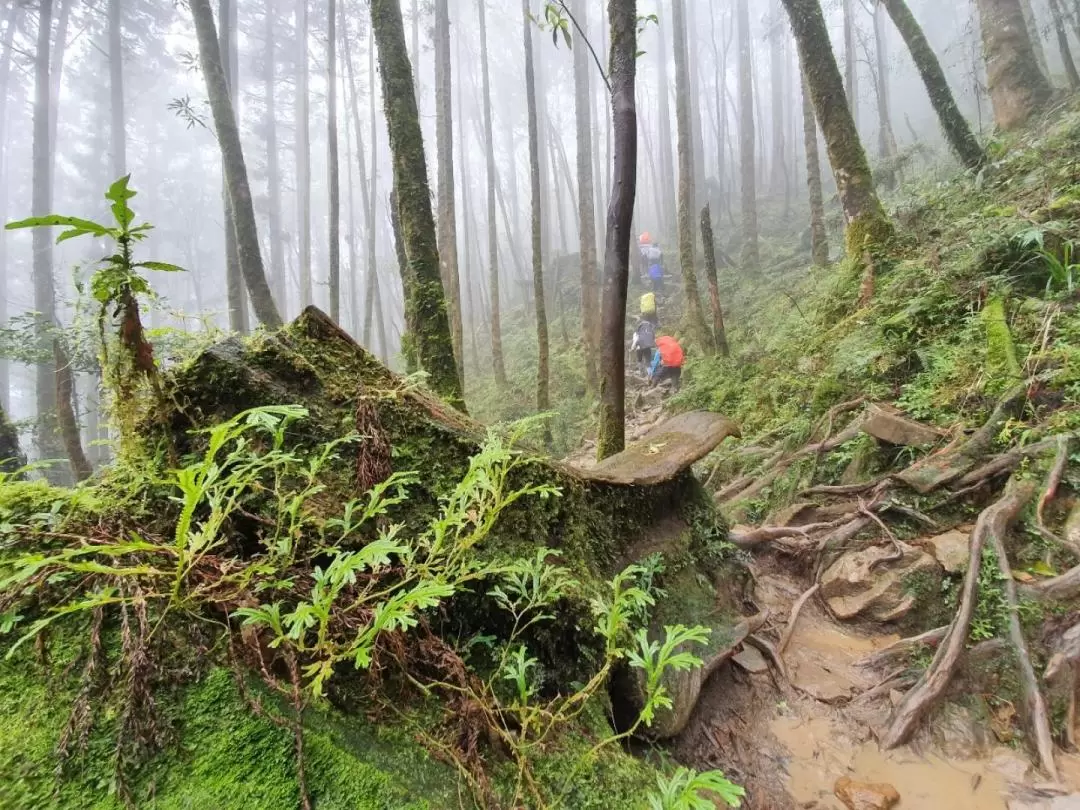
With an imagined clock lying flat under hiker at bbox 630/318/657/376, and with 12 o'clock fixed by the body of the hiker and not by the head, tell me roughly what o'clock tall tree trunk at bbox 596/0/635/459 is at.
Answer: The tall tree trunk is roughly at 6 o'clock from the hiker.

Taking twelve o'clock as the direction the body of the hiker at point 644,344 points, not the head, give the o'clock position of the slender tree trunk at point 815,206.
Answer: The slender tree trunk is roughly at 3 o'clock from the hiker.

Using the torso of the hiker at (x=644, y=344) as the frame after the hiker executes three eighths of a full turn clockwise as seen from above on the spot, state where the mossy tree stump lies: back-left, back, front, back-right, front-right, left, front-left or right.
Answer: front-right

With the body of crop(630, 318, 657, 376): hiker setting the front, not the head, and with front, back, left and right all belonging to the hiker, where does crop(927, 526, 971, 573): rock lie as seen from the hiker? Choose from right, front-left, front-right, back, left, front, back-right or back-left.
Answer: back

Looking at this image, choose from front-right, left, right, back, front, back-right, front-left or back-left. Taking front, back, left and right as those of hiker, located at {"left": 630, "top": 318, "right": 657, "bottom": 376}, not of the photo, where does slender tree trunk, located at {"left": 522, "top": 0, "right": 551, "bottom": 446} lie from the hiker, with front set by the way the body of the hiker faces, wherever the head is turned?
back-left

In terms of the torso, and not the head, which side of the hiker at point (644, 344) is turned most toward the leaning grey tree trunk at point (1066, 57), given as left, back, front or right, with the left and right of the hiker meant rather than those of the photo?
right

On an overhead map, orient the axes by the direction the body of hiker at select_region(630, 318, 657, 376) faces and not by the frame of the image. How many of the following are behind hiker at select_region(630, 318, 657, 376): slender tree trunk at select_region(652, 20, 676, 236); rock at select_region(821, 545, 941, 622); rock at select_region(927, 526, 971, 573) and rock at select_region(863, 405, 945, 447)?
3

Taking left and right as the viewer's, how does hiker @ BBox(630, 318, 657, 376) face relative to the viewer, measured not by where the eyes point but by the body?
facing away from the viewer

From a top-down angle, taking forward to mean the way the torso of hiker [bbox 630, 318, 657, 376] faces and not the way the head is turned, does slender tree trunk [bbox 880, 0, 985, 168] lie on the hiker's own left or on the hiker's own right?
on the hiker's own right

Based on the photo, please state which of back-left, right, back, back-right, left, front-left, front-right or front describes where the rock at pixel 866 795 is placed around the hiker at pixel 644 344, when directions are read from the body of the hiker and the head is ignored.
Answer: back
